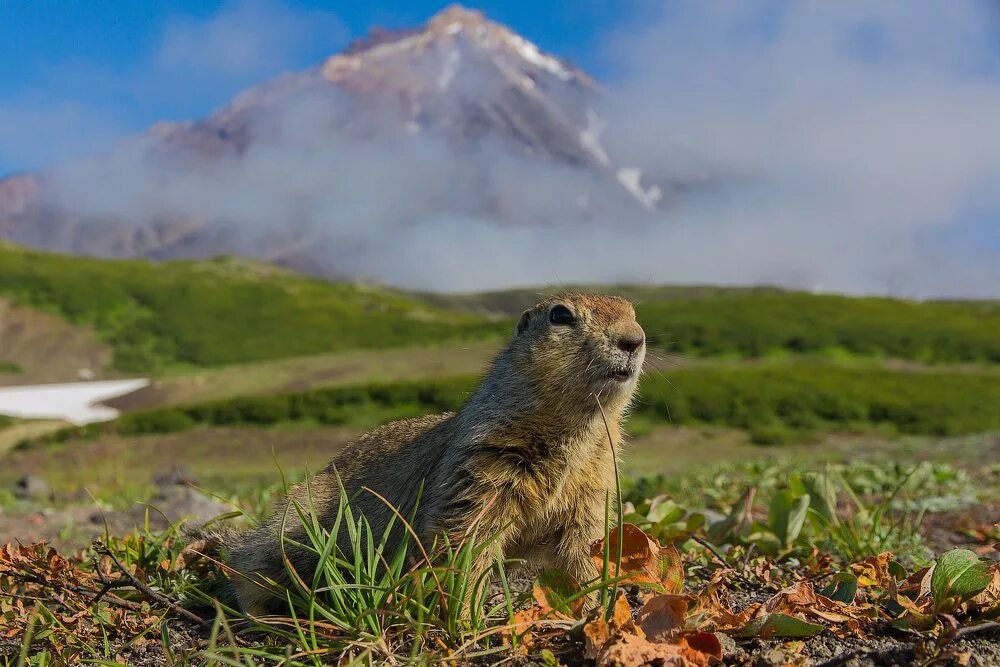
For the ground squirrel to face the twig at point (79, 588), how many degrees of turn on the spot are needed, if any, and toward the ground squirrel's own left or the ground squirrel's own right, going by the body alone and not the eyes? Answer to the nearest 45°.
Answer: approximately 135° to the ground squirrel's own right

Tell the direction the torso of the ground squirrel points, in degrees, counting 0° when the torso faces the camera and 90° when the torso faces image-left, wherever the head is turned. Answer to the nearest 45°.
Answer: approximately 315°

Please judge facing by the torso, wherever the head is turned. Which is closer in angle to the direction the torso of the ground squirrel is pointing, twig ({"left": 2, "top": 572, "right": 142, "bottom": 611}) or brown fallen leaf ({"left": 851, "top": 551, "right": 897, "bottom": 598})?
the brown fallen leaf

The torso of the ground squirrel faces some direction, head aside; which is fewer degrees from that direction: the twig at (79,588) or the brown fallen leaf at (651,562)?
the brown fallen leaf

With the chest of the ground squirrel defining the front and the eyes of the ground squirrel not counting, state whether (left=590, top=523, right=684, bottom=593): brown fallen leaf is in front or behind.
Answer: in front

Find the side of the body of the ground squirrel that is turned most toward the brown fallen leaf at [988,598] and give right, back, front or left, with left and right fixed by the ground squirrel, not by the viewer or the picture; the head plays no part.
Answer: front

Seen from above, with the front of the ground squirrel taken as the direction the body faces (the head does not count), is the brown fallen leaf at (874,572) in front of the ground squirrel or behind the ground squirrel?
in front

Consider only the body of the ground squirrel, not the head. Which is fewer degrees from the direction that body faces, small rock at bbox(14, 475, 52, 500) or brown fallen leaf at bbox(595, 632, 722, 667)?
the brown fallen leaf

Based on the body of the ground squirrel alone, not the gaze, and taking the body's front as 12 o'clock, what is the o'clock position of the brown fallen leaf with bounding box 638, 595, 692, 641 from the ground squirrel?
The brown fallen leaf is roughly at 1 o'clock from the ground squirrel.

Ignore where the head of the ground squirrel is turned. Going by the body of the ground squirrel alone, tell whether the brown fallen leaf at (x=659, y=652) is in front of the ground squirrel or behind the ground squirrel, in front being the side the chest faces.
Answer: in front

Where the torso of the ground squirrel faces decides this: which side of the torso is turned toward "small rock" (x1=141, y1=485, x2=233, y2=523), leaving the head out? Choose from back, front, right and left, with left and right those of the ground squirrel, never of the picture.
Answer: back

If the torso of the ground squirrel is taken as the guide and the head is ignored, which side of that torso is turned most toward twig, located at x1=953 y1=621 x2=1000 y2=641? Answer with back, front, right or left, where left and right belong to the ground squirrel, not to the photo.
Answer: front
